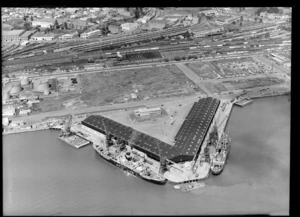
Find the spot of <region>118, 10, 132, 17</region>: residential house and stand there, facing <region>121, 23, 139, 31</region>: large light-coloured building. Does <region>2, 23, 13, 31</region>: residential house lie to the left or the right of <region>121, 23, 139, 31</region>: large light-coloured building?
right

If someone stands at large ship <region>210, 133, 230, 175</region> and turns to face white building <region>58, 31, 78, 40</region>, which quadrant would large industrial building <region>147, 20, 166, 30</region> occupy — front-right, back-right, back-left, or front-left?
front-right
